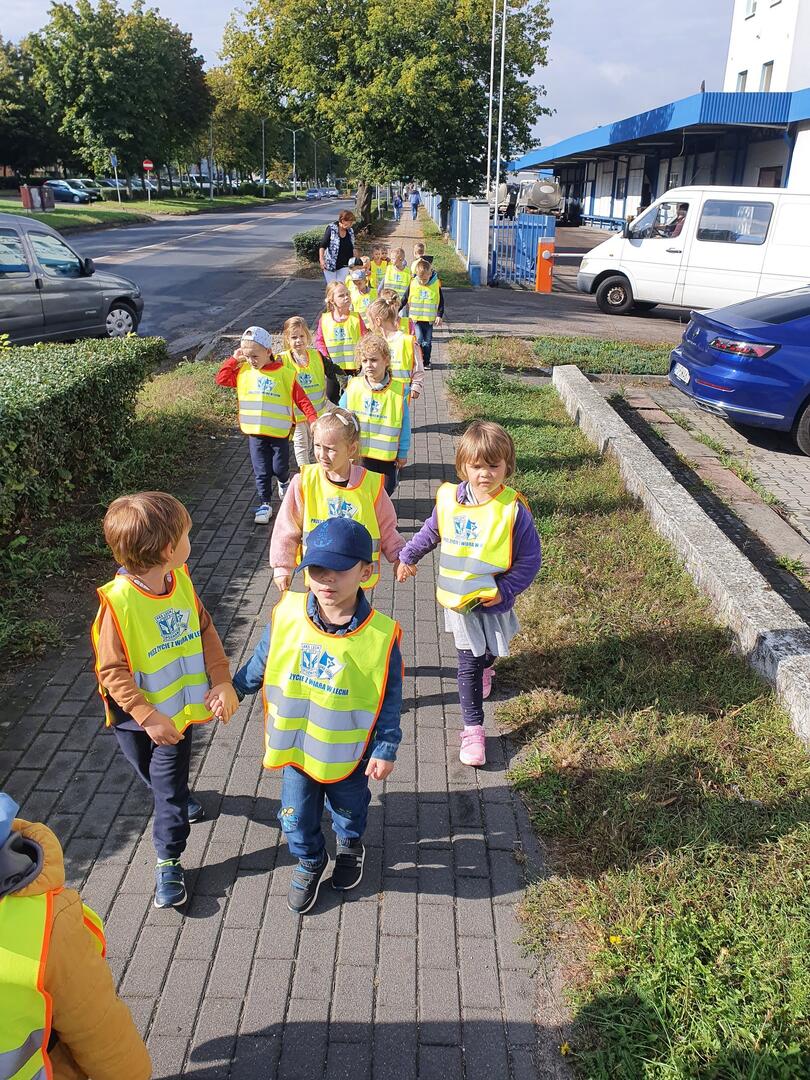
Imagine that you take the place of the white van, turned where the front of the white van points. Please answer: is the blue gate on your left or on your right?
on your right

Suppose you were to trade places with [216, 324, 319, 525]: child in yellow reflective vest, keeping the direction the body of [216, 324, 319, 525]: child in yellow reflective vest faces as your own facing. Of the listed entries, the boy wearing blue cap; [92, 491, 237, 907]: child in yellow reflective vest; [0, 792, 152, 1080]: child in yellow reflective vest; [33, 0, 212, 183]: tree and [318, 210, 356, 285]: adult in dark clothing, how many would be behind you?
2

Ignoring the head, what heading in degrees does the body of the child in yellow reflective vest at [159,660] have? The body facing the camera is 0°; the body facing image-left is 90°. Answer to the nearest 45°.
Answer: approximately 315°

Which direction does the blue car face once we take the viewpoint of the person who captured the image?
facing away from the viewer and to the right of the viewer

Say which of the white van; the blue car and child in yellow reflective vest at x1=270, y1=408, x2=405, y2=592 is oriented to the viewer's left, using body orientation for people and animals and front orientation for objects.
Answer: the white van

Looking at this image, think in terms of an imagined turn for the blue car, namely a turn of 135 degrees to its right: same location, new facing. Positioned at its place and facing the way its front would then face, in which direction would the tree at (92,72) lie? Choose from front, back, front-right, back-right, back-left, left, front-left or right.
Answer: back-right

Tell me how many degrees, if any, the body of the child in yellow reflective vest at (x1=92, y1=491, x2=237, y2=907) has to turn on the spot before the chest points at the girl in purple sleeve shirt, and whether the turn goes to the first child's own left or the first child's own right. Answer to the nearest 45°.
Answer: approximately 45° to the first child's own left

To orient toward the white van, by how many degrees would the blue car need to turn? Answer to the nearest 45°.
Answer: approximately 45° to its left

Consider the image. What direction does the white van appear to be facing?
to the viewer's left

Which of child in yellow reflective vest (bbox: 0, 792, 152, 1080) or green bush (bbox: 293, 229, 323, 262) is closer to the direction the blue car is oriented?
the green bush

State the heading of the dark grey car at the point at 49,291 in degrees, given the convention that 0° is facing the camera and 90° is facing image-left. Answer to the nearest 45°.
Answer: approximately 270°

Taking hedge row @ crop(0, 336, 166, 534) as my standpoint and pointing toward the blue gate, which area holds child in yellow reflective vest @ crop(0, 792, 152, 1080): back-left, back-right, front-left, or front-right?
back-right

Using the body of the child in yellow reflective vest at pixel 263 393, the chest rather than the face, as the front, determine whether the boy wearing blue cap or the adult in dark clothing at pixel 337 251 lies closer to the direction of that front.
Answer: the boy wearing blue cap

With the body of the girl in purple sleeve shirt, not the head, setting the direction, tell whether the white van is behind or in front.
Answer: behind
